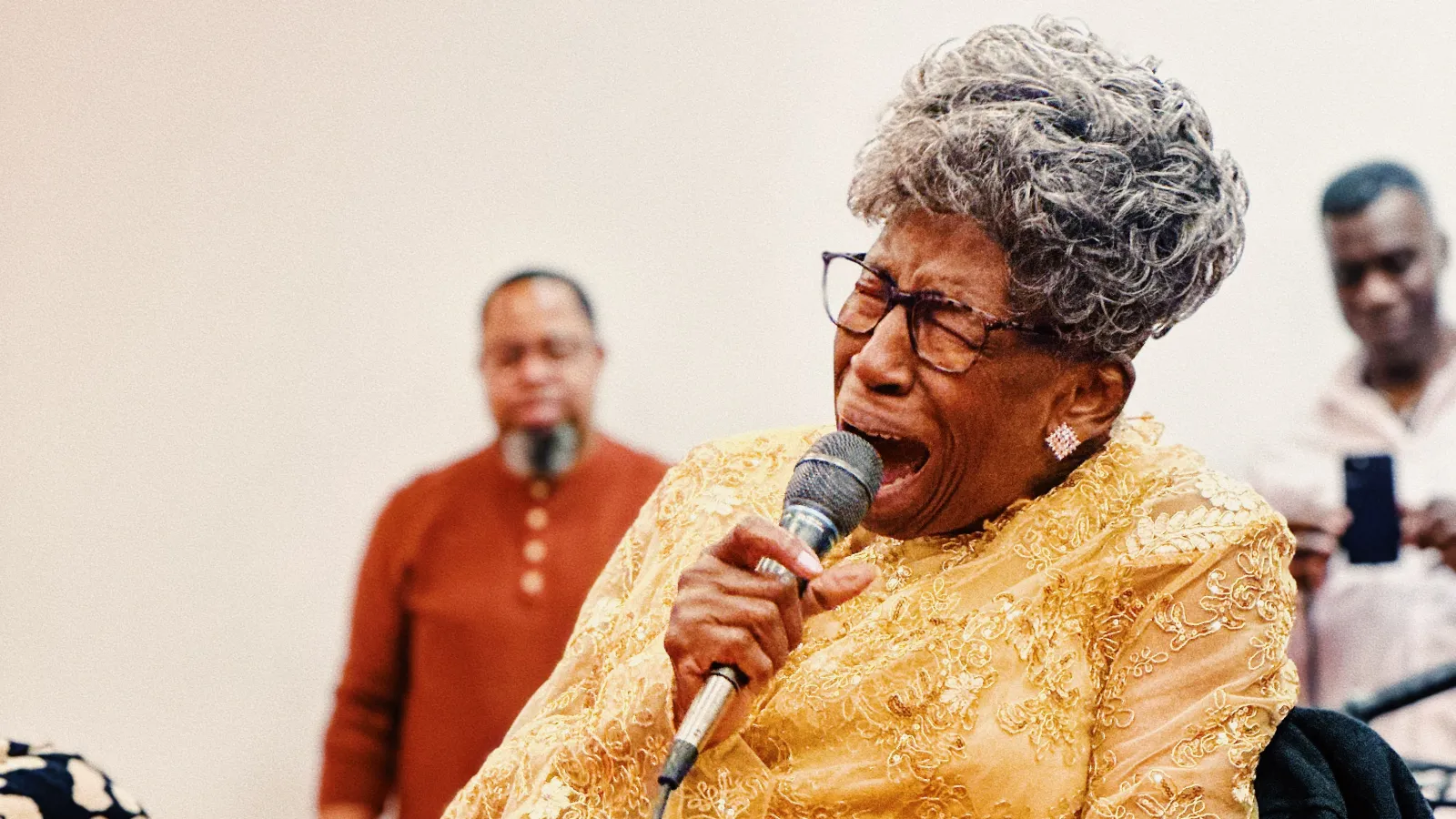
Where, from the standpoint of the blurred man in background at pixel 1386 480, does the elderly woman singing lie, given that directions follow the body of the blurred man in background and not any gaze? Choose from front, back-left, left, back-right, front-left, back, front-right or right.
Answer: front

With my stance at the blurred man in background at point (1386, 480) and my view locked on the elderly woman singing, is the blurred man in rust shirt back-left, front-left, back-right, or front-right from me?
front-right

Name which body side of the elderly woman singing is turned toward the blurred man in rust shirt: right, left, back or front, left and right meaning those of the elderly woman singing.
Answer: right

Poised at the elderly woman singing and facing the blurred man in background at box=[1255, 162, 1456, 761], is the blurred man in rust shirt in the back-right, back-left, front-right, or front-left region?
front-left

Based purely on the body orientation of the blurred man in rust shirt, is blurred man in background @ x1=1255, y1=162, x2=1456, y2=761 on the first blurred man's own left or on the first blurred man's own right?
on the first blurred man's own left

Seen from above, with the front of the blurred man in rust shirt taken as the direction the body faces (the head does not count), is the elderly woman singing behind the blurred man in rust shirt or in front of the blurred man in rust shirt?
in front

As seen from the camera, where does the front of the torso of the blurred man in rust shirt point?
toward the camera

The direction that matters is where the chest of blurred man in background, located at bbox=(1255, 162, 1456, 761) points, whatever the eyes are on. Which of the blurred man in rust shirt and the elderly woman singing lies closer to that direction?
the elderly woman singing

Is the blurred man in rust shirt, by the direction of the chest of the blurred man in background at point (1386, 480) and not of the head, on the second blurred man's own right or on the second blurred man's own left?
on the second blurred man's own right

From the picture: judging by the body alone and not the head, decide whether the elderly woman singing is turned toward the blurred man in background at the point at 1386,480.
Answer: no

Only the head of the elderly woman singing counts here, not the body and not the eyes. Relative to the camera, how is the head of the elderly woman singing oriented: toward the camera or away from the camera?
toward the camera

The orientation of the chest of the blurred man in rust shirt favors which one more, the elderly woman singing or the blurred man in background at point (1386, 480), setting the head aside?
the elderly woman singing

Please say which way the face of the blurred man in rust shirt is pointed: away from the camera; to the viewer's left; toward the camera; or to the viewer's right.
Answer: toward the camera

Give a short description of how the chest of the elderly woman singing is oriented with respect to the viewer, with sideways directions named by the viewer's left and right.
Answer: facing the viewer and to the left of the viewer

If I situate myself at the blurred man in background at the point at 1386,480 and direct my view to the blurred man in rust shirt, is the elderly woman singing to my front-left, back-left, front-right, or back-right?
front-left

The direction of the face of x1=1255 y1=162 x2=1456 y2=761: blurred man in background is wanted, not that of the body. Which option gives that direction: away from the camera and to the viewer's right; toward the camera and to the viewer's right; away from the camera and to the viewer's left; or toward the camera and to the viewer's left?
toward the camera and to the viewer's left
